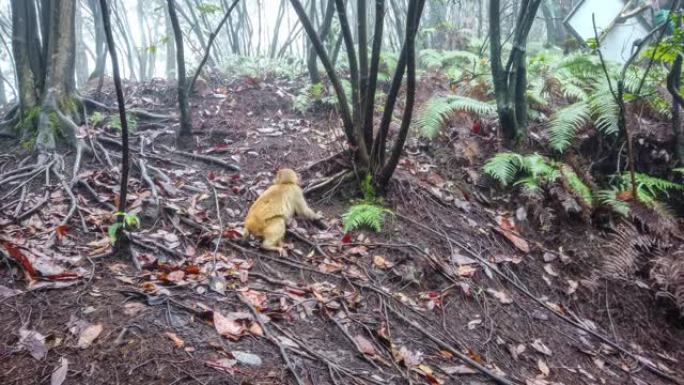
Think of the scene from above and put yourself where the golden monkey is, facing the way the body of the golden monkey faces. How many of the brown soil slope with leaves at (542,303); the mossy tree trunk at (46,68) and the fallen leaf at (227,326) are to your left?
1

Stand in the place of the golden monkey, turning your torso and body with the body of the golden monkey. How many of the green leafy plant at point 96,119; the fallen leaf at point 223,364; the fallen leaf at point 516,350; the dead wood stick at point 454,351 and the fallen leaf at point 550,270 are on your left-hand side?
1

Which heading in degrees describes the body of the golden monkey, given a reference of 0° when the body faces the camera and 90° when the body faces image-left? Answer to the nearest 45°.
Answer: approximately 225°

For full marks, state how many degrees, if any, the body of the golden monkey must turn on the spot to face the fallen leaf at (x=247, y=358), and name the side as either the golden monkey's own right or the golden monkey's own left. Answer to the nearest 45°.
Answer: approximately 135° to the golden monkey's own right

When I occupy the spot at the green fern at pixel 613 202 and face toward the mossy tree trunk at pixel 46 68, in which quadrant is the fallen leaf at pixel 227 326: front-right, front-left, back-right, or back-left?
front-left

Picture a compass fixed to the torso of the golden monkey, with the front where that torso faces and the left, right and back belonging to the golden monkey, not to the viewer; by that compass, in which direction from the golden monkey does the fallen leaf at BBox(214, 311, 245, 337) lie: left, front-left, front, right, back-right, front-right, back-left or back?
back-right

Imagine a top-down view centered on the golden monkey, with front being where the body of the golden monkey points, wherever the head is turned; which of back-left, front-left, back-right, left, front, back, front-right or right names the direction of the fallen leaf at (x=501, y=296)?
front-right

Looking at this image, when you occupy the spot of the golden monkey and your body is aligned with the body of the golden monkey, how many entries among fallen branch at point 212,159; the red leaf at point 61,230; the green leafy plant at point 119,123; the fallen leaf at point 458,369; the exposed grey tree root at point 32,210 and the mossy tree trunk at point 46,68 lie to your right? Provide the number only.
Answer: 1

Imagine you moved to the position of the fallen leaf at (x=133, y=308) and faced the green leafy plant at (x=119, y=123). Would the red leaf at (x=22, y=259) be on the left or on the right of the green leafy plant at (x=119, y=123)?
left

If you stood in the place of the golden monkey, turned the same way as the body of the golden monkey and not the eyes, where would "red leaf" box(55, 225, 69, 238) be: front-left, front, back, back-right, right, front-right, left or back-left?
back-left

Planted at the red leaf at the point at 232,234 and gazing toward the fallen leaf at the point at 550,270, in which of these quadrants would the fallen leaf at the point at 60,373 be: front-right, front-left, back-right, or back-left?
back-right

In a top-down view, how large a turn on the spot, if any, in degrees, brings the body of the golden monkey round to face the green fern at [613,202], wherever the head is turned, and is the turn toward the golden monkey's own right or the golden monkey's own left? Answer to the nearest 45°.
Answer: approximately 45° to the golden monkey's own right

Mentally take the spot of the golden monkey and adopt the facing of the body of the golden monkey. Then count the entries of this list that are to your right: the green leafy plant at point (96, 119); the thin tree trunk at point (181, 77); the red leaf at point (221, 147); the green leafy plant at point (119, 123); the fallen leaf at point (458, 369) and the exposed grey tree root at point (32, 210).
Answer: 1

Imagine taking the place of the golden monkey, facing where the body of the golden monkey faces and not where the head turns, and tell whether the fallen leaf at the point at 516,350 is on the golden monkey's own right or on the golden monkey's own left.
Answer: on the golden monkey's own right

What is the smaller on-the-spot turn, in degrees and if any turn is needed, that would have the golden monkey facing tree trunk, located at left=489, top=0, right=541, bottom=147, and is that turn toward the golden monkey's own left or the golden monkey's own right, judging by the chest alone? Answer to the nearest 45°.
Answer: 0° — it already faces it

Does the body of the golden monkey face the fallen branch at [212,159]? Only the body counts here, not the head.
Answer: no

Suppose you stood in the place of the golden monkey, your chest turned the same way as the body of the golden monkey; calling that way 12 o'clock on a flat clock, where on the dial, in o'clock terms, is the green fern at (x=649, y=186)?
The green fern is roughly at 1 o'clock from the golden monkey.

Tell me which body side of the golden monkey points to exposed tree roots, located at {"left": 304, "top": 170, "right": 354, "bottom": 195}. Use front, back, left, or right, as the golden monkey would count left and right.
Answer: front

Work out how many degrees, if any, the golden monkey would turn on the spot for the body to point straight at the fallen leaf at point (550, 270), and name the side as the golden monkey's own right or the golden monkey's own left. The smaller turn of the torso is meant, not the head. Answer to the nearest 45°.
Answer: approximately 45° to the golden monkey's own right

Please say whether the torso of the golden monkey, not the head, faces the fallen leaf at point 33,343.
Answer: no

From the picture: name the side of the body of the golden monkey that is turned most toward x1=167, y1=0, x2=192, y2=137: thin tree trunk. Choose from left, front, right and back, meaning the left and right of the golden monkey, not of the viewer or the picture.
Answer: left

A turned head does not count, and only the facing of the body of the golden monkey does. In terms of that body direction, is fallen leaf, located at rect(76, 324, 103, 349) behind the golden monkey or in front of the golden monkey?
behind
